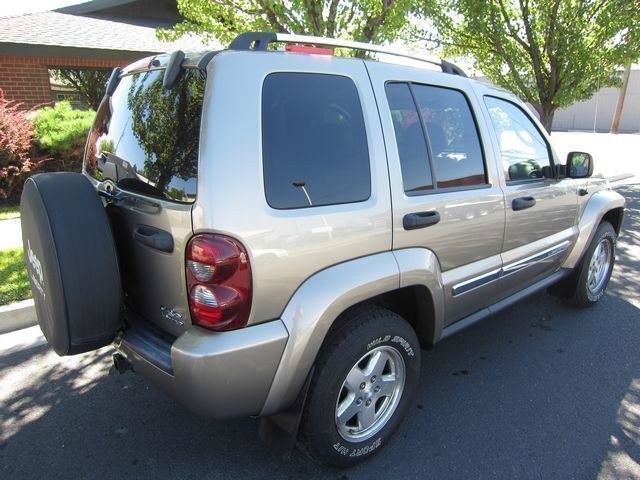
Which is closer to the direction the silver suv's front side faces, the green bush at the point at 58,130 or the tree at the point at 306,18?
the tree

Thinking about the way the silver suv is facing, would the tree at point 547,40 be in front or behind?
in front

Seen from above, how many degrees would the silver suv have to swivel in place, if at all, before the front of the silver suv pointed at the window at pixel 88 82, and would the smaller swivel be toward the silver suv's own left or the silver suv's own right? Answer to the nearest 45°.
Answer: approximately 90° to the silver suv's own left

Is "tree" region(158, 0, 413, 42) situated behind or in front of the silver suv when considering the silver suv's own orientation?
in front

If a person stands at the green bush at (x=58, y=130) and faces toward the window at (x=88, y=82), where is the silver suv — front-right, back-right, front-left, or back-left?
back-right

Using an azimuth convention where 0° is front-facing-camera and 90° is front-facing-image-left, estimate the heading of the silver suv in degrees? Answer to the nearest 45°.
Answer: approximately 225°

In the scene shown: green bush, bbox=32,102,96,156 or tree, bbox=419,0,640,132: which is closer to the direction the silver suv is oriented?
the tree

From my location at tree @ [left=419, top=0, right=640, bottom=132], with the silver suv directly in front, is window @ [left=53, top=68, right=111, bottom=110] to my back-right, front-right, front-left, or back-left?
front-right

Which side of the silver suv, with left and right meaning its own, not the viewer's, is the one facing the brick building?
left

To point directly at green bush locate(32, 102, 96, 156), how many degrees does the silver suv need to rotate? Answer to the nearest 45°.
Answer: approximately 90° to its left

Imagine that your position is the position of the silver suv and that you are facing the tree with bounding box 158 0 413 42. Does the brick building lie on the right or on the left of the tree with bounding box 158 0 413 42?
left

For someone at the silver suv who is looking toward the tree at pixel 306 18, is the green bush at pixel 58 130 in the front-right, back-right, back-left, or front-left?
front-left
